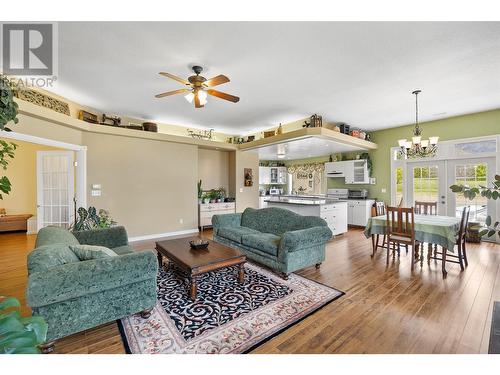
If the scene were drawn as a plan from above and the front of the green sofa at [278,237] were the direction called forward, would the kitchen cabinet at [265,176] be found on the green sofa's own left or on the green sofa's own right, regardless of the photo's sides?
on the green sofa's own right

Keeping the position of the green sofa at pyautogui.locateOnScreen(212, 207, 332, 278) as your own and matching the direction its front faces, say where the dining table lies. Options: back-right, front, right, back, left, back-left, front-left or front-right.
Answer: back-left

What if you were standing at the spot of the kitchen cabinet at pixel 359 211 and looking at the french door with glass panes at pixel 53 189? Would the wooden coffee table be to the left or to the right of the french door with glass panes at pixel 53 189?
left

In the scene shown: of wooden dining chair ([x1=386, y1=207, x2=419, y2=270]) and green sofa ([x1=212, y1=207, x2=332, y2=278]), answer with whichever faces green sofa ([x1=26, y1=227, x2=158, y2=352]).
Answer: green sofa ([x1=212, y1=207, x2=332, y2=278])

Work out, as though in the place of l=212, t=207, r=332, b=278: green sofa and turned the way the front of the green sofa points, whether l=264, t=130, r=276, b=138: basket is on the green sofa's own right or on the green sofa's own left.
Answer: on the green sofa's own right

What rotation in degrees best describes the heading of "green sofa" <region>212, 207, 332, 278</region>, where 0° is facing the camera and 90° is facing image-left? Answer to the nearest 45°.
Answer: approximately 45°

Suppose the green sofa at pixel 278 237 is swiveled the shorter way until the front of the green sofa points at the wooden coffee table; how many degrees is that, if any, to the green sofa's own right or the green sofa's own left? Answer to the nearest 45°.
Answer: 0° — it already faces it

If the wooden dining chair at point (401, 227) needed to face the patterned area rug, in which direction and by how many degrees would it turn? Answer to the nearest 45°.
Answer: approximately 180°

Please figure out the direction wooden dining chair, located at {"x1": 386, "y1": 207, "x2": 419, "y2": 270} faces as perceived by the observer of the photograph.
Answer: facing away from the viewer and to the right of the viewer

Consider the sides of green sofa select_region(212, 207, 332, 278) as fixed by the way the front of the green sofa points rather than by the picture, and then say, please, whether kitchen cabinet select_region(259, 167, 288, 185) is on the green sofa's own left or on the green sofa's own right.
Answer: on the green sofa's own right

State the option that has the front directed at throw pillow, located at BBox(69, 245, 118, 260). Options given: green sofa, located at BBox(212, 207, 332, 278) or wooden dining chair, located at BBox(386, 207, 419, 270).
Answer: the green sofa
